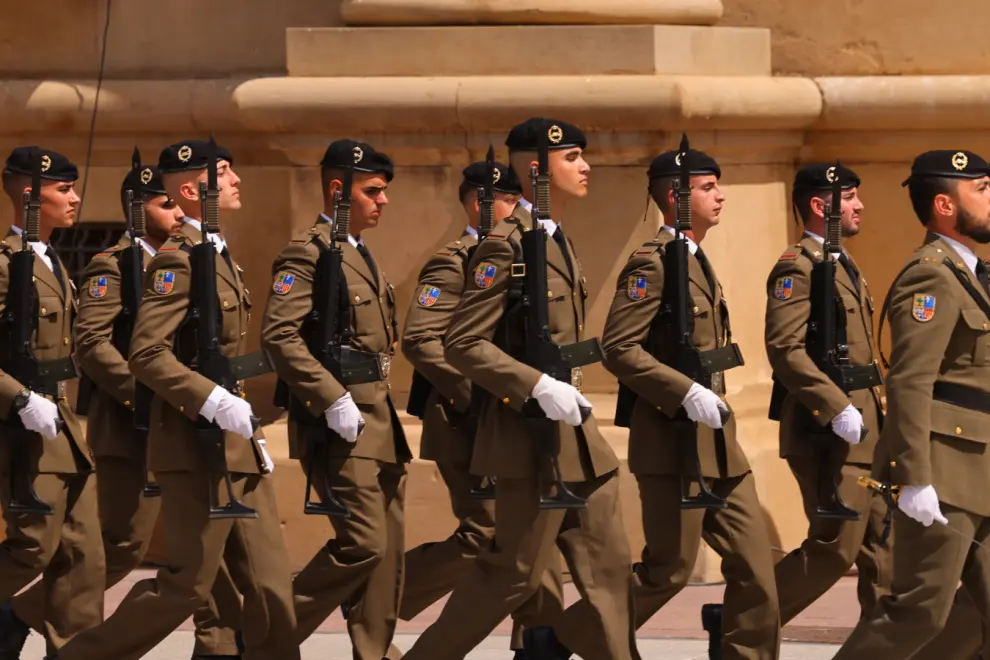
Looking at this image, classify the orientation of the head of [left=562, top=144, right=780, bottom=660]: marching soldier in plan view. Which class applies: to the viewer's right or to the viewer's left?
to the viewer's right

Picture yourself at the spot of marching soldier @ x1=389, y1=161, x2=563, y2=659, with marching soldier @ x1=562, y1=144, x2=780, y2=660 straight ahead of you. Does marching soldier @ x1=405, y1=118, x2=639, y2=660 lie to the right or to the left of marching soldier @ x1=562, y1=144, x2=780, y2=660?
right

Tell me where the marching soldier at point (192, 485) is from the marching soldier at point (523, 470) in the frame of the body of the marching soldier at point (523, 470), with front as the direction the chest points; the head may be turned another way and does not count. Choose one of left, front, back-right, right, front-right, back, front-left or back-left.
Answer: back

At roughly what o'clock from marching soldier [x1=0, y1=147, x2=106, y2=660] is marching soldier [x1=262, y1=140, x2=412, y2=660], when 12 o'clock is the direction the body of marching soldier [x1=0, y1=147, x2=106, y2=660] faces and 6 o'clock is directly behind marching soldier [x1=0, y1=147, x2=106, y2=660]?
marching soldier [x1=262, y1=140, x2=412, y2=660] is roughly at 1 o'clock from marching soldier [x1=0, y1=147, x2=106, y2=660].

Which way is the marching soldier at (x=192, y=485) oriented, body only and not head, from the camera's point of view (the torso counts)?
to the viewer's right

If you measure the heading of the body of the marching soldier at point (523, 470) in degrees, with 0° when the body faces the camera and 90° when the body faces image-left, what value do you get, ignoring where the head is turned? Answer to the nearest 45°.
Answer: approximately 270°

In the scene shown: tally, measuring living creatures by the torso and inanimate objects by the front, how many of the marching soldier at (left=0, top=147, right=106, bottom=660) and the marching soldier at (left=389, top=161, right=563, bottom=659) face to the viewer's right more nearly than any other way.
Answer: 2

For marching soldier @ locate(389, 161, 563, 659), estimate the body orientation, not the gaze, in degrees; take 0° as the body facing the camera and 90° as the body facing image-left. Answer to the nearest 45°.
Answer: approximately 270°

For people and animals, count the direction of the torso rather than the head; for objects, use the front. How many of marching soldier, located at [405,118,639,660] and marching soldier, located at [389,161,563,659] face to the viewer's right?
2

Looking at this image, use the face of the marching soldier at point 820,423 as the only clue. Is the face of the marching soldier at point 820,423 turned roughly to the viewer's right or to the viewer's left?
to the viewer's right

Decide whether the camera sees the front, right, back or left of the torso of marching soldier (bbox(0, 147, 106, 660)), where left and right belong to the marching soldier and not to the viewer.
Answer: right

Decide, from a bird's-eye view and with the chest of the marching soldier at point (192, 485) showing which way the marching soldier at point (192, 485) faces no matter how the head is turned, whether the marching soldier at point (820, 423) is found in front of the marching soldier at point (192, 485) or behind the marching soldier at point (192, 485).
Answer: in front
